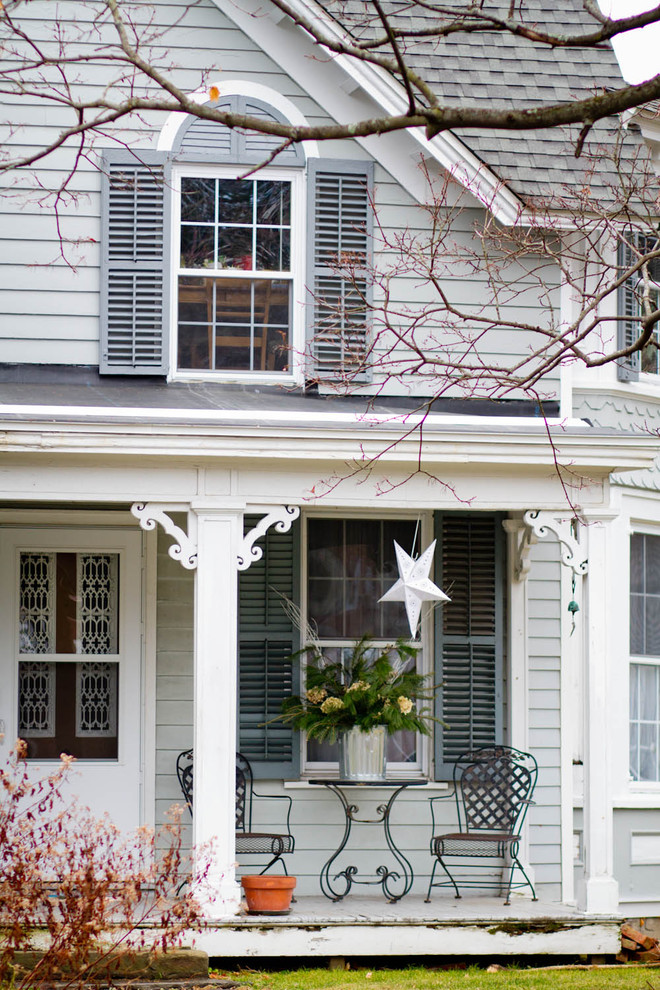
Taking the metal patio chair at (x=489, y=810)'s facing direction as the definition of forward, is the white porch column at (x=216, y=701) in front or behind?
in front

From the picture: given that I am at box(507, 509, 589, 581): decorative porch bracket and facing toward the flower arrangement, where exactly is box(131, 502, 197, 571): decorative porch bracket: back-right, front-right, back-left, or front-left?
front-left

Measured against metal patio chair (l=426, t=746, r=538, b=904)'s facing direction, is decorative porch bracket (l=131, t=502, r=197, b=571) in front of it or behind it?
in front

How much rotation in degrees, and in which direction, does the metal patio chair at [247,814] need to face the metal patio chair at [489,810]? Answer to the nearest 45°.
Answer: approximately 45° to its left

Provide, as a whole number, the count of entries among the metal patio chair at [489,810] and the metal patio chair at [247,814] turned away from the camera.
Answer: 0

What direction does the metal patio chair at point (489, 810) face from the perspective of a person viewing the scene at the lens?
facing the viewer and to the left of the viewer

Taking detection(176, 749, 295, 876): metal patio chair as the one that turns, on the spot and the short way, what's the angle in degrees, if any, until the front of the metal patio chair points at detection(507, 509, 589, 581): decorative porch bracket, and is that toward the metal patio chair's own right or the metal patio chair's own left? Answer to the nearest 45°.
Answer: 0° — it already faces it

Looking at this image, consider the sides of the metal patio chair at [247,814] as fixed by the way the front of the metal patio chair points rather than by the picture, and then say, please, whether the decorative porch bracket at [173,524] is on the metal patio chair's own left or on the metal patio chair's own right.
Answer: on the metal patio chair's own right

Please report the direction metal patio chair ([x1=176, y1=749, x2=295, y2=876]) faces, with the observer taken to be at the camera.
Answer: facing the viewer and to the right of the viewer

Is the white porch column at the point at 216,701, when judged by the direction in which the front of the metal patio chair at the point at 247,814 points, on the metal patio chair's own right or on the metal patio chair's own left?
on the metal patio chair's own right

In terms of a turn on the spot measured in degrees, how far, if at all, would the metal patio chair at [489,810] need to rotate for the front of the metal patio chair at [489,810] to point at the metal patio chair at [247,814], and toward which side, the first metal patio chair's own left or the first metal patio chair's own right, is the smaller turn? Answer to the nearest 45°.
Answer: approximately 45° to the first metal patio chair's own right
